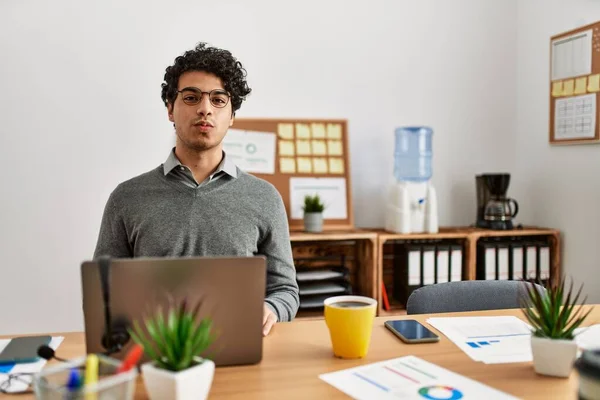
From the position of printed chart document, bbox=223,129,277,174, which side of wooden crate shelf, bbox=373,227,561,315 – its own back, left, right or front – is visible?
right

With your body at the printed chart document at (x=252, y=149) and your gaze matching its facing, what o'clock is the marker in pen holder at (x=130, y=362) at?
The marker in pen holder is roughly at 12 o'clock from the printed chart document.

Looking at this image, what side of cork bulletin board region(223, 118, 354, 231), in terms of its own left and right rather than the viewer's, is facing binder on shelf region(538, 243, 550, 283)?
left

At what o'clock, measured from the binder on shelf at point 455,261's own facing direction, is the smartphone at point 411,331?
The smartphone is roughly at 12 o'clock from the binder on shelf.

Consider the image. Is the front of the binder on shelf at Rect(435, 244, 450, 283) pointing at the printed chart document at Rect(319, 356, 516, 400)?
yes

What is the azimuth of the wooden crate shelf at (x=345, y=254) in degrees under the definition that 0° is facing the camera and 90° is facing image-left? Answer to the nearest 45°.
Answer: approximately 0°

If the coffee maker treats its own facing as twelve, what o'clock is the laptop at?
The laptop is roughly at 2 o'clock from the coffee maker.

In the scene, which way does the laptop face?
away from the camera
